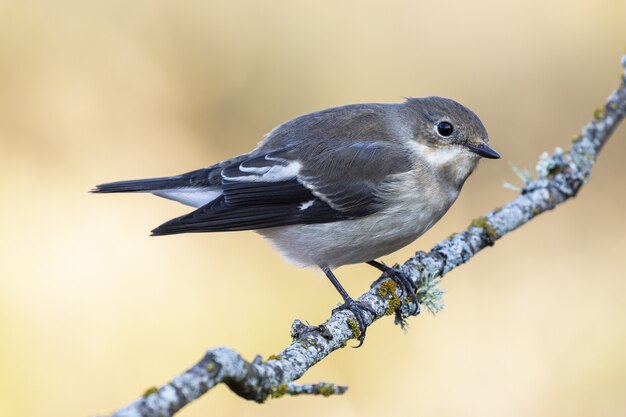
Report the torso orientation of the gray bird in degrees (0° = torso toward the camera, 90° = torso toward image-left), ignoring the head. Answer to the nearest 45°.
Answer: approximately 270°

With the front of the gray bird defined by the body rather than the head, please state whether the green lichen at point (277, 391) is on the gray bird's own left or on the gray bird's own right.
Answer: on the gray bird's own right

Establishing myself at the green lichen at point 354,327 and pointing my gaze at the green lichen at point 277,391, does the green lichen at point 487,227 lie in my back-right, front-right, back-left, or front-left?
back-left
